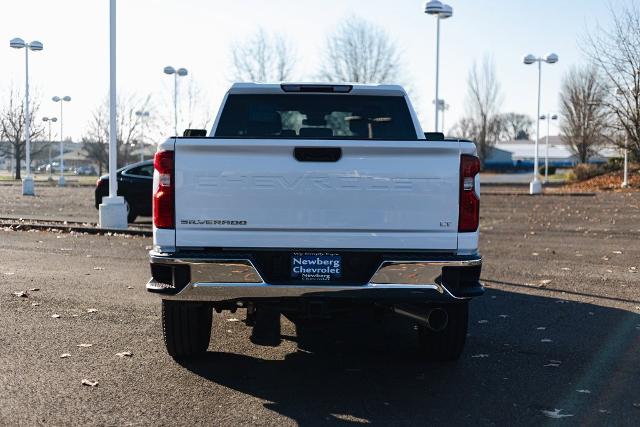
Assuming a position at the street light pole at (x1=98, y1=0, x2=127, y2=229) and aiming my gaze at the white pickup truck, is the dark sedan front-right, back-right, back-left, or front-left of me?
back-left

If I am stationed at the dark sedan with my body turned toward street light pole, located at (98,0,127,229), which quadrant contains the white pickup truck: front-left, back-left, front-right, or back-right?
front-left

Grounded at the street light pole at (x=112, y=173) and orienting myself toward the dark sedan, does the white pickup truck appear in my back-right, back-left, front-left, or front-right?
back-right

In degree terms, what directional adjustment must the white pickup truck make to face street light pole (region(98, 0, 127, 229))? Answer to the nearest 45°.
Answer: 0° — it already faces it

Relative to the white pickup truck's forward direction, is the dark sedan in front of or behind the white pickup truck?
in front

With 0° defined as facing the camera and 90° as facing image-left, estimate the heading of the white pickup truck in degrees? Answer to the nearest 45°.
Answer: approximately 180°
